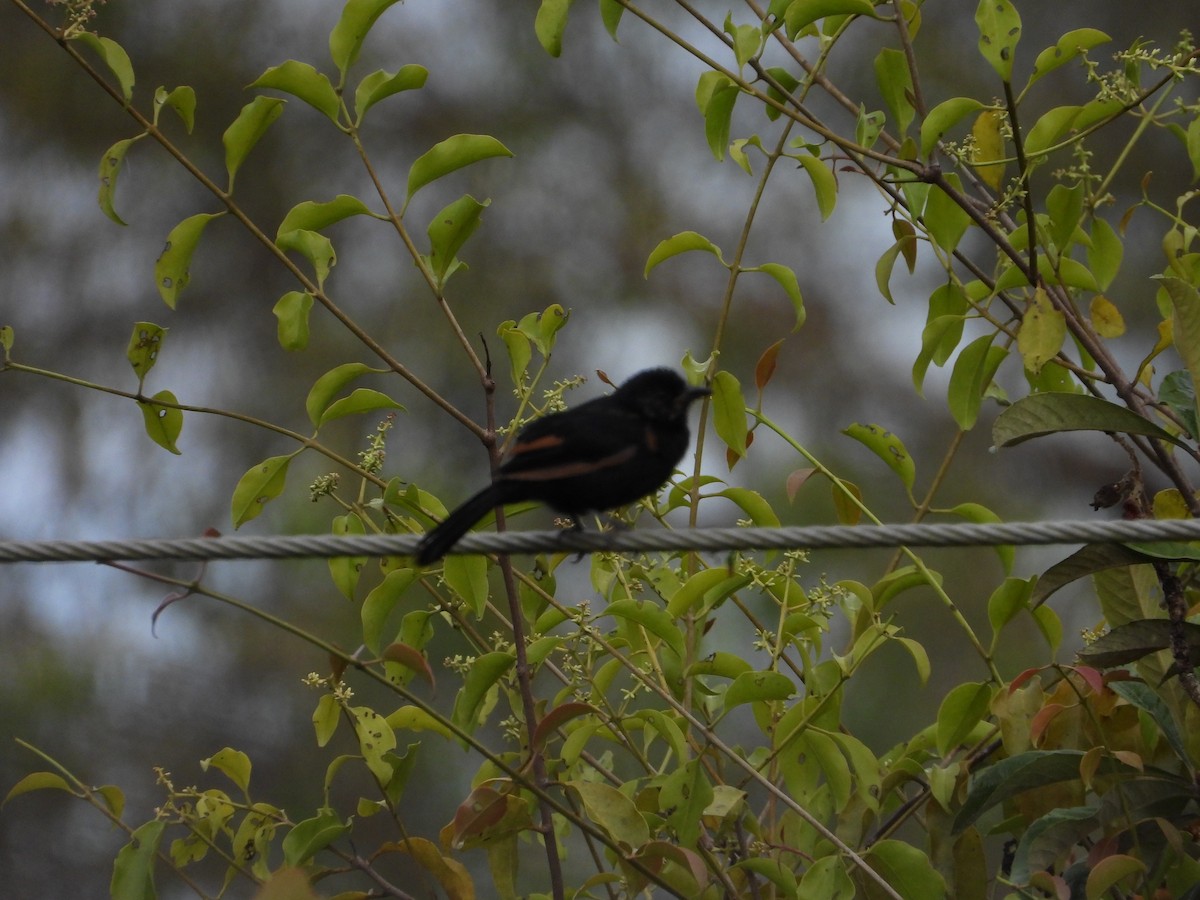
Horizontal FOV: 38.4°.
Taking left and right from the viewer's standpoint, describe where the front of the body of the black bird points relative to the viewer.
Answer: facing to the right of the viewer
